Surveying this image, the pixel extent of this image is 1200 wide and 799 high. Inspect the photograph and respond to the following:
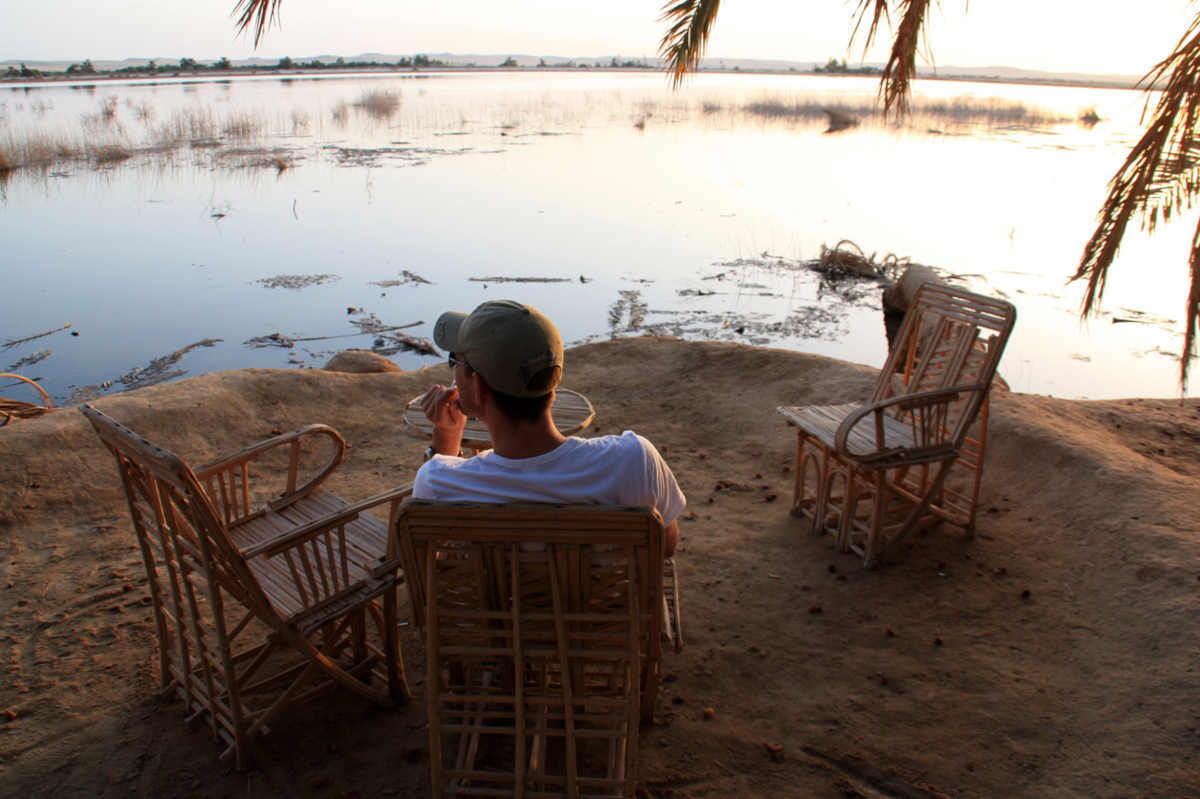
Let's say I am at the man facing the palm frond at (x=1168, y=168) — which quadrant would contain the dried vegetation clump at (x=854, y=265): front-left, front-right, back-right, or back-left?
front-left

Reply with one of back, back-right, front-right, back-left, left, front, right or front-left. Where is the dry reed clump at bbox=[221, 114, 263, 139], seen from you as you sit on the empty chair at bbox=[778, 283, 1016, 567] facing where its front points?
right

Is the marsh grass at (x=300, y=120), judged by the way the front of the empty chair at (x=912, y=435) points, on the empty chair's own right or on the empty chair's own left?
on the empty chair's own right

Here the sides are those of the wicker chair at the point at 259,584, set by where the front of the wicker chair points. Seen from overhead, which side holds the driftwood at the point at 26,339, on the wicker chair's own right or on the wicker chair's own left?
on the wicker chair's own left

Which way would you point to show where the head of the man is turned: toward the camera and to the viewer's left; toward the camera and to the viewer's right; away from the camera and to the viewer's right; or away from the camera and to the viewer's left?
away from the camera and to the viewer's left

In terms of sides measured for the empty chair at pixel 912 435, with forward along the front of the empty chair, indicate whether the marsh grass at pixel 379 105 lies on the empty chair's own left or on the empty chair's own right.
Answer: on the empty chair's own right

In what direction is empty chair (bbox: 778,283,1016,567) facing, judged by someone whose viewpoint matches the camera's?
facing the viewer and to the left of the viewer

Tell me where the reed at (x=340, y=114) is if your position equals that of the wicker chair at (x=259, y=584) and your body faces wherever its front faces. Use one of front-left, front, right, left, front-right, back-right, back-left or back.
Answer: front-left

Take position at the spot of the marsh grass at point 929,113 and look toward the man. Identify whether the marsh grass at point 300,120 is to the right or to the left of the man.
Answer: right

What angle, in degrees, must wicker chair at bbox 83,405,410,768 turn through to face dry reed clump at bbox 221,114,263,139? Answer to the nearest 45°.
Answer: approximately 45° to its left

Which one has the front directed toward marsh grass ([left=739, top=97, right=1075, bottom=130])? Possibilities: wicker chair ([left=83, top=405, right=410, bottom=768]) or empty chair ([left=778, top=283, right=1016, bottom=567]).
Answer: the wicker chair

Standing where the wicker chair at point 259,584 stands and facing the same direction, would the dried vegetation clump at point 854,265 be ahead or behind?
ahead

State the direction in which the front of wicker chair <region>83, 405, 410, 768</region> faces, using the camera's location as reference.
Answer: facing away from the viewer and to the right of the viewer

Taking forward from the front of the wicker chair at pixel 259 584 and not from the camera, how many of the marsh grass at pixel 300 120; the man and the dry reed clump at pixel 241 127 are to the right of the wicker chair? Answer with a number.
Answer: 1

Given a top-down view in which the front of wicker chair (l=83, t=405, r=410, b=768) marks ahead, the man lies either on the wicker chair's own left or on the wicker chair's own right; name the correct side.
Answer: on the wicker chair's own right
